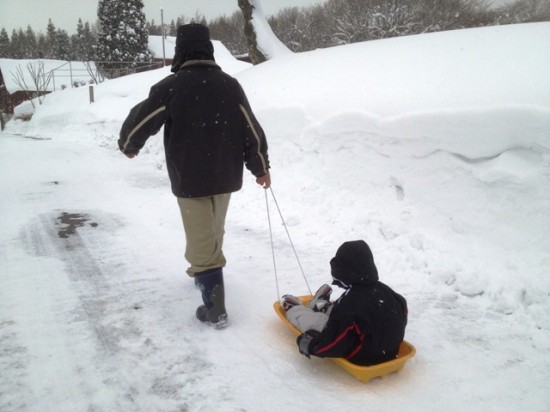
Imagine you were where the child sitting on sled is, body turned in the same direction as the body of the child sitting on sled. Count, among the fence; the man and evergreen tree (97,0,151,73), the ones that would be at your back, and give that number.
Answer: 0

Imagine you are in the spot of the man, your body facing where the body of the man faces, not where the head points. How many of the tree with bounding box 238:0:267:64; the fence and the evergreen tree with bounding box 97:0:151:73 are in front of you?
3

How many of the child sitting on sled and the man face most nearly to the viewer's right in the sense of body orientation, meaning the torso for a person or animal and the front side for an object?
0

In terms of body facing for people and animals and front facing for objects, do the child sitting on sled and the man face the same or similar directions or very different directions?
same or similar directions

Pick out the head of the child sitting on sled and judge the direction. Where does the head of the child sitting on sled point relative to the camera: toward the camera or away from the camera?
away from the camera

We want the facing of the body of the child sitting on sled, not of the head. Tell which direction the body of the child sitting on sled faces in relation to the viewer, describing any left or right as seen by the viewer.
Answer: facing away from the viewer and to the left of the viewer

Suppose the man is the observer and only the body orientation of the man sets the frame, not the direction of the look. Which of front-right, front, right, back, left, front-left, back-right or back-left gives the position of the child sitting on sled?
back-right

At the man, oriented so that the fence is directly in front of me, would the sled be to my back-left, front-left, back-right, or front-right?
back-right

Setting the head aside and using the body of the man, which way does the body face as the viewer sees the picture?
away from the camera

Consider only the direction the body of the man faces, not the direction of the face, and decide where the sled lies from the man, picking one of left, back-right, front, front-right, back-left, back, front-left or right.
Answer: back-right

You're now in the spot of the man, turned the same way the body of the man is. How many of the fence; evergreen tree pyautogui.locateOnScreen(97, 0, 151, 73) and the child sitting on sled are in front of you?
2

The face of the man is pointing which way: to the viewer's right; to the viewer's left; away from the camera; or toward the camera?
away from the camera
